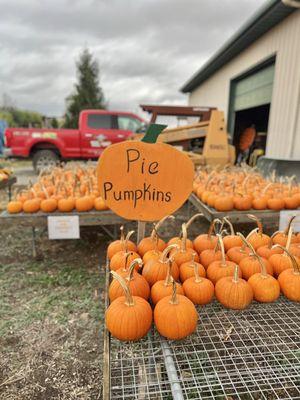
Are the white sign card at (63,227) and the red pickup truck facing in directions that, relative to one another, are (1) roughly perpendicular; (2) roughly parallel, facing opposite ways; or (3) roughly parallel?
roughly perpendicular

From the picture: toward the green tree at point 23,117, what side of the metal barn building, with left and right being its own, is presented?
right

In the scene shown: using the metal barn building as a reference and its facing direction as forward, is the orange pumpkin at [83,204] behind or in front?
in front

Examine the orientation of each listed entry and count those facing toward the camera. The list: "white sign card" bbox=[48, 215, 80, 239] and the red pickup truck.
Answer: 1

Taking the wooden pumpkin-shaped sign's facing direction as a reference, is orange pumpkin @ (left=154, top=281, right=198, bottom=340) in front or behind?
in front

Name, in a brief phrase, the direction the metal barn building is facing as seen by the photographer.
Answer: facing the viewer and to the left of the viewer

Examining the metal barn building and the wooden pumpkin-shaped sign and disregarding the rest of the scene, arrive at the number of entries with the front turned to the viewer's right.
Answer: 0

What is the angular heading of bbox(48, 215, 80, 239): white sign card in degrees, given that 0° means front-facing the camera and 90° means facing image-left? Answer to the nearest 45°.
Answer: approximately 0°

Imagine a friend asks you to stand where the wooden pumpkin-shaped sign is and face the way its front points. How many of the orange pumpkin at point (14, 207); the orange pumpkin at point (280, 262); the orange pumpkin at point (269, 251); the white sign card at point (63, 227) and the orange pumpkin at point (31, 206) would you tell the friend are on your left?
2
